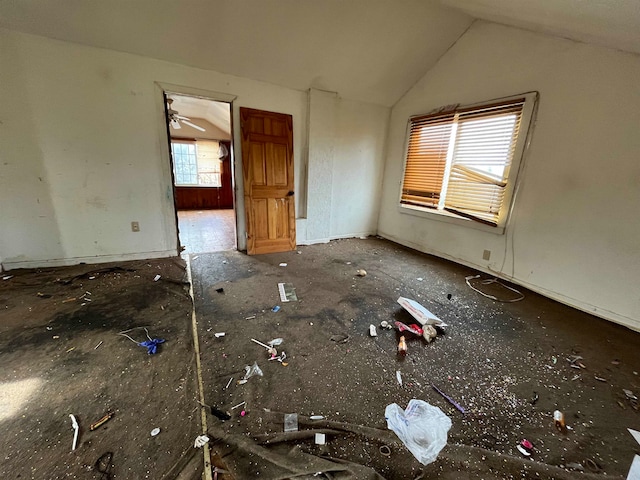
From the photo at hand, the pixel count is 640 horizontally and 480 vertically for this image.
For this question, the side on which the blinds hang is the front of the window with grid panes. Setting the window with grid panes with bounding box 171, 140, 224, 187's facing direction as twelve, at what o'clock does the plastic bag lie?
The plastic bag is roughly at 12 o'clock from the window with grid panes.

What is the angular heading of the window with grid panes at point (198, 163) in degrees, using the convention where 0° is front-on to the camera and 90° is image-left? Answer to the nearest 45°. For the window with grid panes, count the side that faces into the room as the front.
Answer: approximately 0°

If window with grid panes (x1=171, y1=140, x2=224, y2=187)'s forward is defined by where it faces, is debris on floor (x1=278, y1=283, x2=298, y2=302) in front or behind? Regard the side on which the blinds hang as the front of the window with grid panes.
in front

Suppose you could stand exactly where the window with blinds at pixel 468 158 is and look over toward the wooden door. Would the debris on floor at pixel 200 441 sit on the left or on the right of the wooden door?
left

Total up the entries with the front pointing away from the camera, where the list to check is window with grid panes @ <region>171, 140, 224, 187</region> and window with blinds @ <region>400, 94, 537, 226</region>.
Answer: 0

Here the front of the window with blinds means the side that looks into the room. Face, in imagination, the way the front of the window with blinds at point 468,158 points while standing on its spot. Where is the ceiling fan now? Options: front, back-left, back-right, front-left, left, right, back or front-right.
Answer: front-right

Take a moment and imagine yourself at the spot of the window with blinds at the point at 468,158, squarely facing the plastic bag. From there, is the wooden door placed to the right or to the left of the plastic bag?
right

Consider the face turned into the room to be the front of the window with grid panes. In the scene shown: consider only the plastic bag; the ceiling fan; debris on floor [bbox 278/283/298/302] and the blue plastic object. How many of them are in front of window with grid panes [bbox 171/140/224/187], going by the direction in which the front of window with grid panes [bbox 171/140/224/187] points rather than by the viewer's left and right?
4

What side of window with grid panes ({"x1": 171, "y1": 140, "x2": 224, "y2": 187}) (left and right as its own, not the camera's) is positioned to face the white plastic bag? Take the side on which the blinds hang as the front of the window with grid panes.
front

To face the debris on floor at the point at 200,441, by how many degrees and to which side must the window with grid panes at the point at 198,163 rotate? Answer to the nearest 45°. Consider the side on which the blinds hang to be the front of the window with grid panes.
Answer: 0° — it already faces it

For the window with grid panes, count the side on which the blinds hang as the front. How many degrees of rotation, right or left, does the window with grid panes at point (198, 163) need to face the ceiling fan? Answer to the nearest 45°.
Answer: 0° — it already faces it

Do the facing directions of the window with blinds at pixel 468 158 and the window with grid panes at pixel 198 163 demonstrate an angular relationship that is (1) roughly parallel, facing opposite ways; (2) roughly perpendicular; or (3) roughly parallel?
roughly perpendicular
